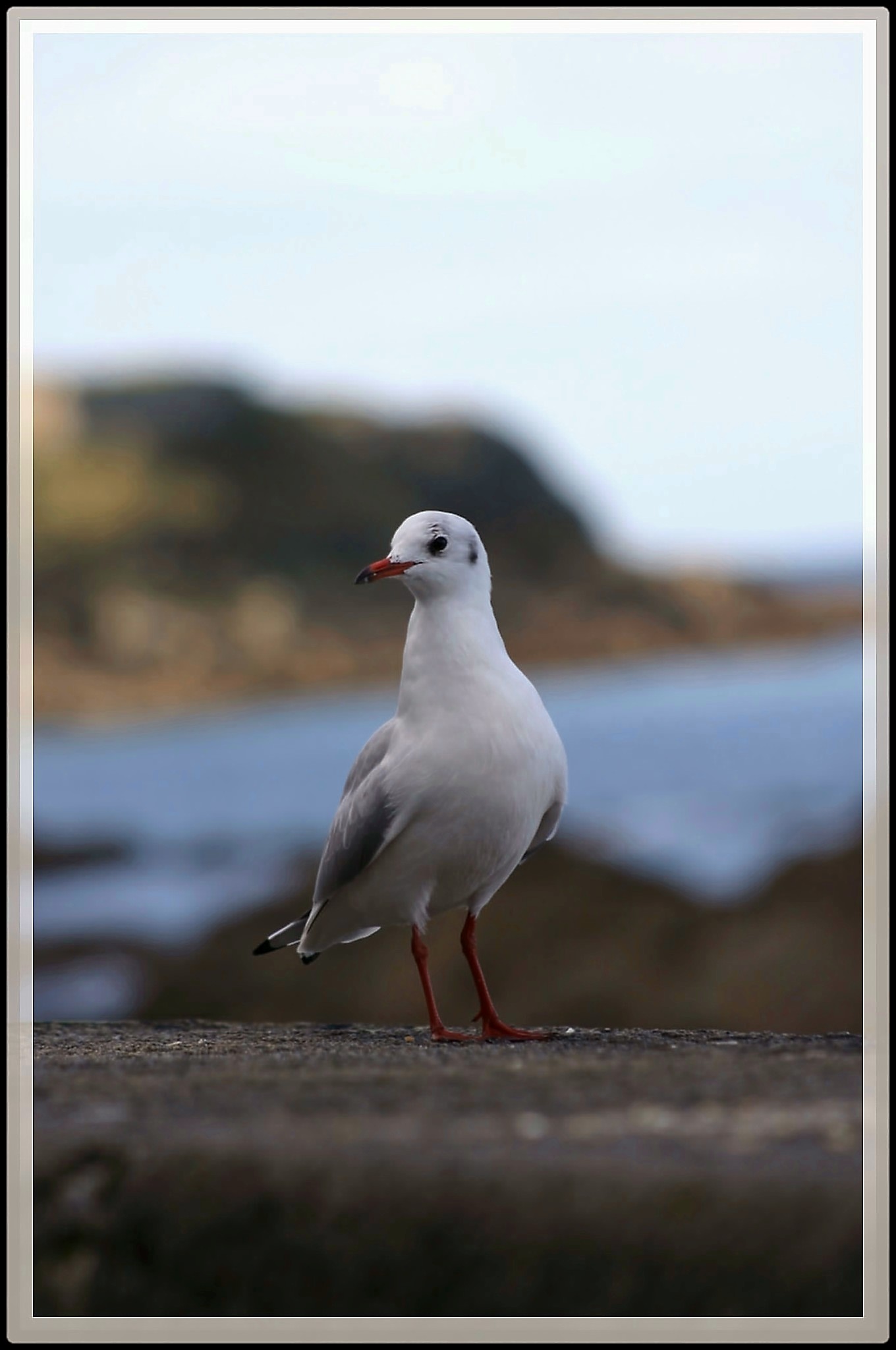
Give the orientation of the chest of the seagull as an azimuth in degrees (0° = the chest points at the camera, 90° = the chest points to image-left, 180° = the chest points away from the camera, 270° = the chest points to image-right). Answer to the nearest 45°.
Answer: approximately 315°

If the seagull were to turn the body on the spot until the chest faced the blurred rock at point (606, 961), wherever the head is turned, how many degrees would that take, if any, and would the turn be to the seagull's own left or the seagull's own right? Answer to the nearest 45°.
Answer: approximately 135° to the seagull's own left
